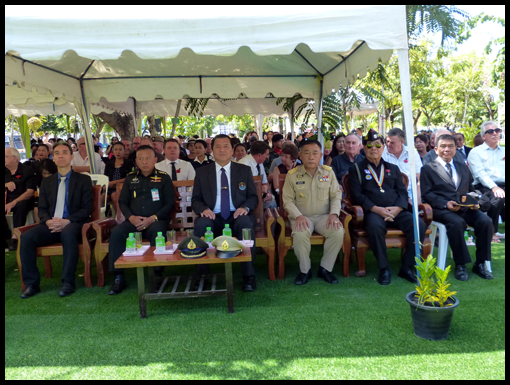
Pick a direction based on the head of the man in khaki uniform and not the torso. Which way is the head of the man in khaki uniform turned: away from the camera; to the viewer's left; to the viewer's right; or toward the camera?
toward the camera

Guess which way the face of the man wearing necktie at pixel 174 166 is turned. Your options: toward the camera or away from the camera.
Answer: toward the camera

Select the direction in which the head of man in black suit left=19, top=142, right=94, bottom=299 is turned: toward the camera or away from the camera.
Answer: toward the camera

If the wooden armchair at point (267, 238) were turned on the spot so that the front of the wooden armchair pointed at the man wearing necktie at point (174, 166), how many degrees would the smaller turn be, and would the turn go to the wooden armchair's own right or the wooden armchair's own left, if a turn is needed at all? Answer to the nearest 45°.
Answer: approximately 135° to the wooden armchair's own right

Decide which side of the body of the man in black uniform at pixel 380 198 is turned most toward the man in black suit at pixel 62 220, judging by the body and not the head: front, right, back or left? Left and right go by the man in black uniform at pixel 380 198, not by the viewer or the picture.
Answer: right

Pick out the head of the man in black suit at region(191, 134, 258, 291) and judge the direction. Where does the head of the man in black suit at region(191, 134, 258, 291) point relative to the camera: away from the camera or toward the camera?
toward the camera

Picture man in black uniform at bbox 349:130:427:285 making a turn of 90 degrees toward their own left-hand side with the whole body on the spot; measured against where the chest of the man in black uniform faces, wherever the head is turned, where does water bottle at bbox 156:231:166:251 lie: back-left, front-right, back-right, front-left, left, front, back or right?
back-right

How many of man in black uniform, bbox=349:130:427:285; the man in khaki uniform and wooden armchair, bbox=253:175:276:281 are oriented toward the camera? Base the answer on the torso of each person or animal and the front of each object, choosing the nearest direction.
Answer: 3

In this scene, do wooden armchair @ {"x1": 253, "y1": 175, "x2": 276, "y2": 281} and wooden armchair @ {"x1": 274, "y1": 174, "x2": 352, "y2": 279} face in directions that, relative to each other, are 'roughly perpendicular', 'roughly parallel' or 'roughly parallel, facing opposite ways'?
roughly parallel

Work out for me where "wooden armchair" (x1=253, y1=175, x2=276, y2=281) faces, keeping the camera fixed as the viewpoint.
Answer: facing the viewer

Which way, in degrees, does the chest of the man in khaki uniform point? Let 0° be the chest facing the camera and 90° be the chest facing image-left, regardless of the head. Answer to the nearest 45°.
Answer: approximately 0°

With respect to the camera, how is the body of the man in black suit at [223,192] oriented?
toward the camera

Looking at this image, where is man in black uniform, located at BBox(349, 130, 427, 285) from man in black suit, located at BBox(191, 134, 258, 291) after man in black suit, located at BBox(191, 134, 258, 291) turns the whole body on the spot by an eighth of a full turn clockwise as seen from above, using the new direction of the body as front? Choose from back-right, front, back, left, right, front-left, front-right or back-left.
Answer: back-left

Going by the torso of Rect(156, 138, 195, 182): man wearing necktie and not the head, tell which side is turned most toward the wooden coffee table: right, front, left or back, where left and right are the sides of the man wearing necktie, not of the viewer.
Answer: front

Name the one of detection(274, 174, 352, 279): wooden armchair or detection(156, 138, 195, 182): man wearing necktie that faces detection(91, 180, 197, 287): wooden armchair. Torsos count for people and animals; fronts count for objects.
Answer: the man wearing necktie

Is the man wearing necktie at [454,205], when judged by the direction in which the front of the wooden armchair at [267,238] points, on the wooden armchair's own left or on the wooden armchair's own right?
on the wooden armchair's own left

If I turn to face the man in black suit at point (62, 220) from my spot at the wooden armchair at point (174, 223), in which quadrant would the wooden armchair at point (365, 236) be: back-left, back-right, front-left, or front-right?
back-left

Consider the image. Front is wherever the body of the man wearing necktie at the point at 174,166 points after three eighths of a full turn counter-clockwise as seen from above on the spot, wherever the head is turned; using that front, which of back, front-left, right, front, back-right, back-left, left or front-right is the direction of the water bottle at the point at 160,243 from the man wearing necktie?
back-right
